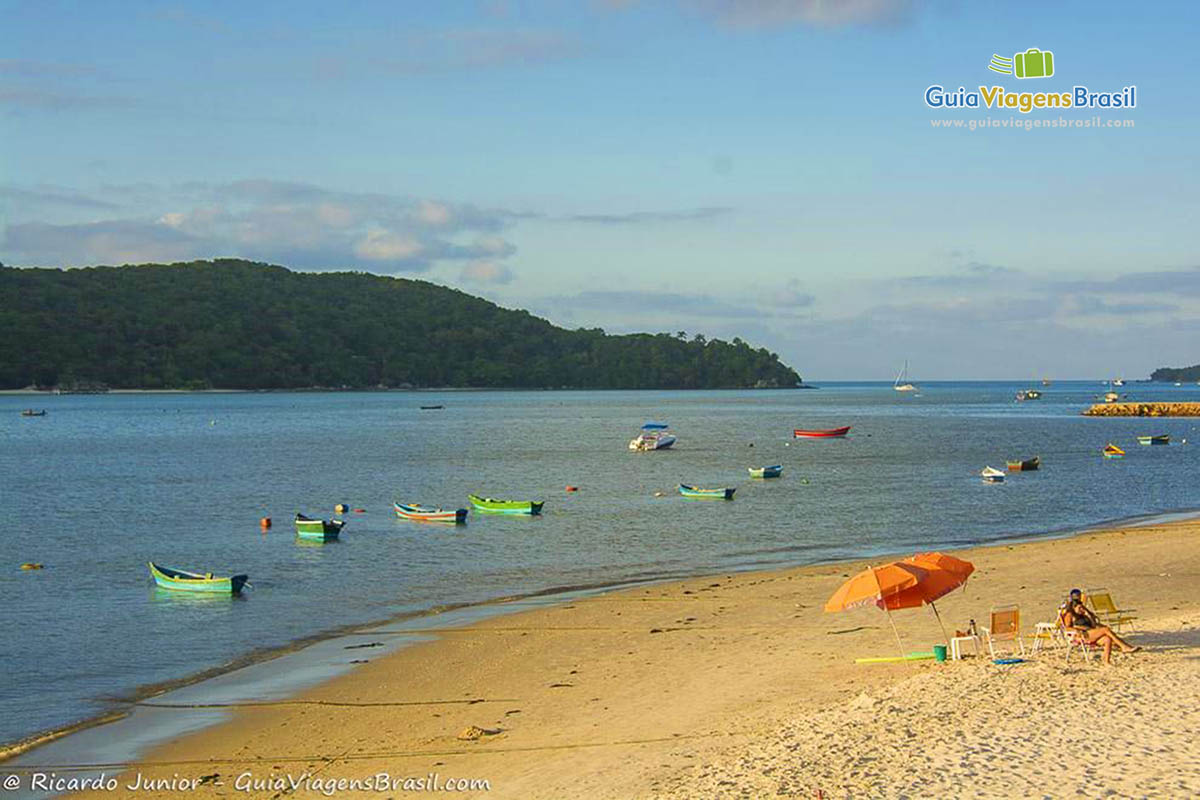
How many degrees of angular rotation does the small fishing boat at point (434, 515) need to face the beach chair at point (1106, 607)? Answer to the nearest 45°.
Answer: approximately 90° to its left

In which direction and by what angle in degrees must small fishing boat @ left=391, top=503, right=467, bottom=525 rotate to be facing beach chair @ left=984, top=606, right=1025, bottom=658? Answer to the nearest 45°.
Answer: approximately 90° to its left

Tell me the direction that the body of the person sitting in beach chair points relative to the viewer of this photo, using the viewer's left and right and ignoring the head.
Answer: facing the viewer and to the right of the viewer

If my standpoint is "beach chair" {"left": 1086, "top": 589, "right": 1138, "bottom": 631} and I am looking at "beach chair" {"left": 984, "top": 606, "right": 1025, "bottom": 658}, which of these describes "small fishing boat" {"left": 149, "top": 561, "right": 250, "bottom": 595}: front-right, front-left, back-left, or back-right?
front-right

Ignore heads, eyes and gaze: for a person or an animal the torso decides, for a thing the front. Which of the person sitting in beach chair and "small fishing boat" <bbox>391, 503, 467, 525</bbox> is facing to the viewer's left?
the small fishing boat

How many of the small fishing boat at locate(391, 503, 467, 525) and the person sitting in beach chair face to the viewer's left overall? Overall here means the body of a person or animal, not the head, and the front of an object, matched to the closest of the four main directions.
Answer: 1

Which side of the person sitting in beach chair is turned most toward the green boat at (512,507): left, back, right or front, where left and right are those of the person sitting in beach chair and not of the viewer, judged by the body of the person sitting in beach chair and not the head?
back

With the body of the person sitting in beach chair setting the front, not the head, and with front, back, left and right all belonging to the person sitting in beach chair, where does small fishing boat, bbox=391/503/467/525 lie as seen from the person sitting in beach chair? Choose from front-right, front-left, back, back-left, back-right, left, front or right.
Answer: back
